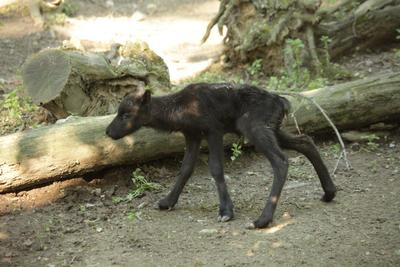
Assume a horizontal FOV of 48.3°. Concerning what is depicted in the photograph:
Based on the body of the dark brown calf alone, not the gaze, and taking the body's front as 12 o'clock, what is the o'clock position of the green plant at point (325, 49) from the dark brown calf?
The green plant is roughly at 4 o'clock from the dark brown calf.

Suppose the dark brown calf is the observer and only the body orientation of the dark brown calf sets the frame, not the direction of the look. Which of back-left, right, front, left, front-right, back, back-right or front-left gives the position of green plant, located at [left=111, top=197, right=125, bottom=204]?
front

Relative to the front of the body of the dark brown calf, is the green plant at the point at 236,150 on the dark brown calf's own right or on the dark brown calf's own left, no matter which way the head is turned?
on the dark brown calf's own right

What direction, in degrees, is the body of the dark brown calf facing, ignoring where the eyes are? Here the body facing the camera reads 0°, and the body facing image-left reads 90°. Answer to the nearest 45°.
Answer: approximately 90°

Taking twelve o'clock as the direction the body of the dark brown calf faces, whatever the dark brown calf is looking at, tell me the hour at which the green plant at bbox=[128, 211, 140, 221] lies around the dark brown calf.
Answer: The green plant is roughly at 11 o'clock from the dark brown calf.

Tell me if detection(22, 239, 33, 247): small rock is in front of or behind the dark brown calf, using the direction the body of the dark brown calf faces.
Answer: in front

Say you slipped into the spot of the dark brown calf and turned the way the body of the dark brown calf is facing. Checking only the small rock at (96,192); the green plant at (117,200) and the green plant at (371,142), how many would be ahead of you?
2

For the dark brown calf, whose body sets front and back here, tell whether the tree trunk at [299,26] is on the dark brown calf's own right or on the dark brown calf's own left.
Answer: on the dark brown calf's own right

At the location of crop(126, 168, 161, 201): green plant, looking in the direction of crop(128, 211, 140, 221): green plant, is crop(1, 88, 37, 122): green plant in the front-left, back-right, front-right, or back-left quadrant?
back-right

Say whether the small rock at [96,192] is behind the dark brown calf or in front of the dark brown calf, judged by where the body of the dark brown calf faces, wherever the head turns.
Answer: in front
